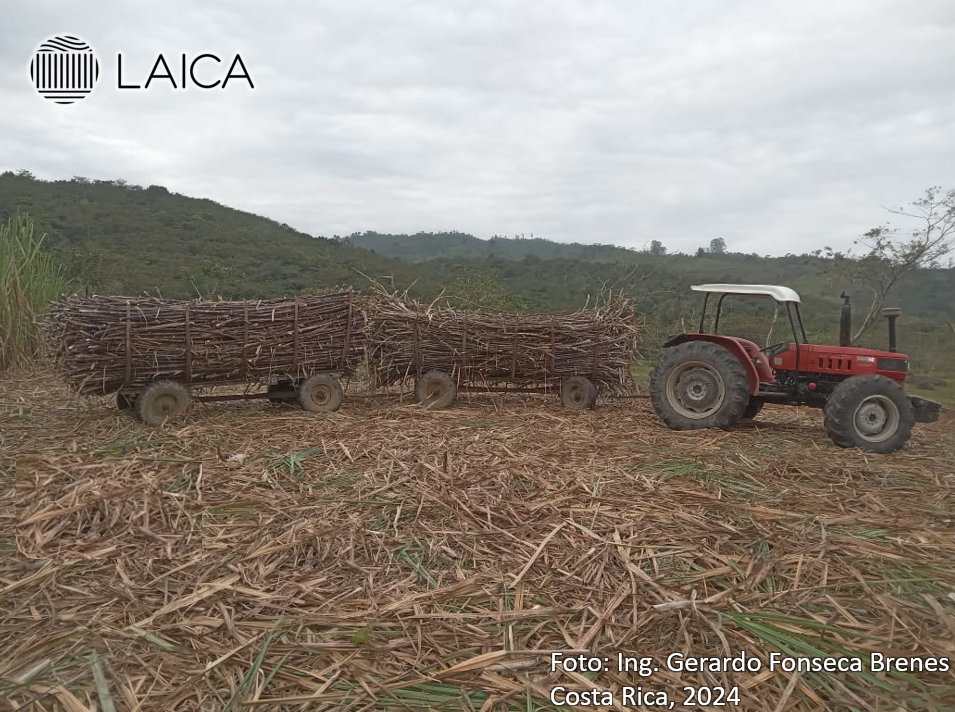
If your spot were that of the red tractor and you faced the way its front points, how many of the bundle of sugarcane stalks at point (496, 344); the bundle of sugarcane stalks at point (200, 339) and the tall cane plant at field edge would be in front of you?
0

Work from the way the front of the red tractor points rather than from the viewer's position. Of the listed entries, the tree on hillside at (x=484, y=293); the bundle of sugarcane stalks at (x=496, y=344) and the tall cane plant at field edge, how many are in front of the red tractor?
0

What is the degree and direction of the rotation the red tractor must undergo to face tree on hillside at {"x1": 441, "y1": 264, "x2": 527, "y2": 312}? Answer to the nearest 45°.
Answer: approximately 135° to its left

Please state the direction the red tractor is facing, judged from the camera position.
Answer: facing to the right of the viewer

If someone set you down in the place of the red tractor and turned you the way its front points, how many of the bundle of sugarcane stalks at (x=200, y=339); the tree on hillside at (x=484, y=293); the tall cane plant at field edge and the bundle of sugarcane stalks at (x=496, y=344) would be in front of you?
0

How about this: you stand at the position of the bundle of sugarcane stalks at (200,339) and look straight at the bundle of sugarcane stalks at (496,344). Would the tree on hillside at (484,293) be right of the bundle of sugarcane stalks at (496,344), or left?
left

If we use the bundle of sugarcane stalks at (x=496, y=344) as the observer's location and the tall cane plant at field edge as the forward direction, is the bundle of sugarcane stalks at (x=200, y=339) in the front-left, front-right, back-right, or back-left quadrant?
front-left

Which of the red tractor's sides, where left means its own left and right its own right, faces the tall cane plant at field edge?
back

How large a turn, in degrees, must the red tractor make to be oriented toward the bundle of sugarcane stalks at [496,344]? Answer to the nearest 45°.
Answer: approximately 180°

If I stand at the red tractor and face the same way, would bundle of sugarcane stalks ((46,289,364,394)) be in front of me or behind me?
behind

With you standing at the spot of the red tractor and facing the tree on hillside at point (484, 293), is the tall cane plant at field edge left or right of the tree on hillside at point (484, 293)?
left
